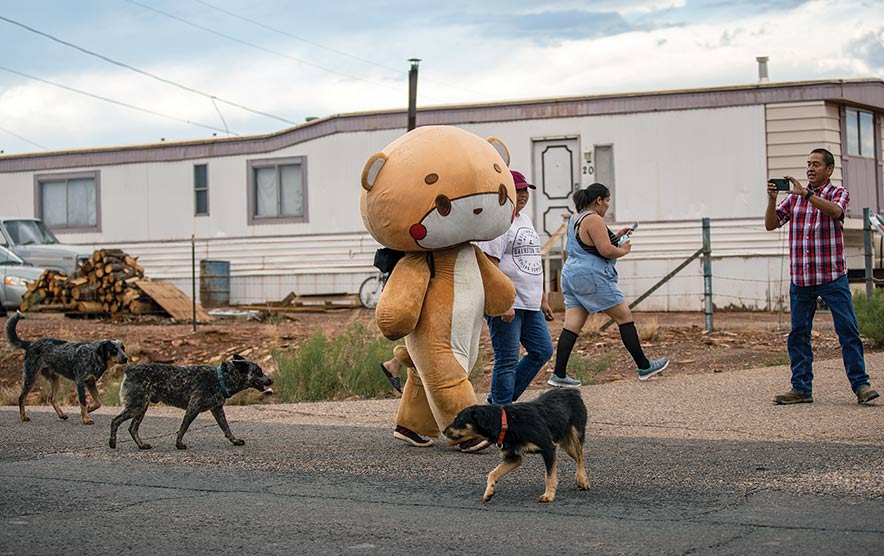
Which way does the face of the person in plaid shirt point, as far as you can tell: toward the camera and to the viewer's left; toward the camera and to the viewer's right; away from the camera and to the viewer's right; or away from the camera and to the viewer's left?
toward the camera and to the viewer's left

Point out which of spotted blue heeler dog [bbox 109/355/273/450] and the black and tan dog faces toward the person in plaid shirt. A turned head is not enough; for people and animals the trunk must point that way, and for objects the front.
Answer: the spotted blue heeler dog

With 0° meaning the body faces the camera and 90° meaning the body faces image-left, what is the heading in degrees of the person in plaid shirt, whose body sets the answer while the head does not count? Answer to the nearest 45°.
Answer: approximately 45°

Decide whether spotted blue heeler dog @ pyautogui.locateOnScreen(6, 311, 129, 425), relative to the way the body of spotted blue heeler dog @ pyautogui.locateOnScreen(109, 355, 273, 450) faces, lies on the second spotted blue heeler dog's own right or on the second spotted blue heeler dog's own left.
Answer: on the second spotted blue heeler dog's own left

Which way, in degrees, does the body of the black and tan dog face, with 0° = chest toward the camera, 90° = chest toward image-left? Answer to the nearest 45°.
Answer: approximately 45°

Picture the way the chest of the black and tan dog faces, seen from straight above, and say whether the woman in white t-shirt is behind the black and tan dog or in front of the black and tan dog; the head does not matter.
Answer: behind

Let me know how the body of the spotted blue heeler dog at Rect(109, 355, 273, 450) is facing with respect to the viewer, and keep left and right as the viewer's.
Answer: facing to the right of the viewer

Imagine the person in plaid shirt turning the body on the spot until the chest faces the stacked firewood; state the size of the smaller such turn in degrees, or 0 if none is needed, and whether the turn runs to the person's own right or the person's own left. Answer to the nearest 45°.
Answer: approximately 90° to the person's own right

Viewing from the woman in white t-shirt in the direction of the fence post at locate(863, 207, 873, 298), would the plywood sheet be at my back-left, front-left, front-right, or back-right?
front-left

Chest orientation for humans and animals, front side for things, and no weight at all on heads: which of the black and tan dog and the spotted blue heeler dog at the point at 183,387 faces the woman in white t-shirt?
the spotted blue heeler dog

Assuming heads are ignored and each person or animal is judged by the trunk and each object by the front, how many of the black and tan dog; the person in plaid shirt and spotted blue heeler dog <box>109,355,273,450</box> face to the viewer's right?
1

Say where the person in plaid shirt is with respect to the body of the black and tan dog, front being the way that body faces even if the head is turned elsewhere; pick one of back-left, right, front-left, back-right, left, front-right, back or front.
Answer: back
